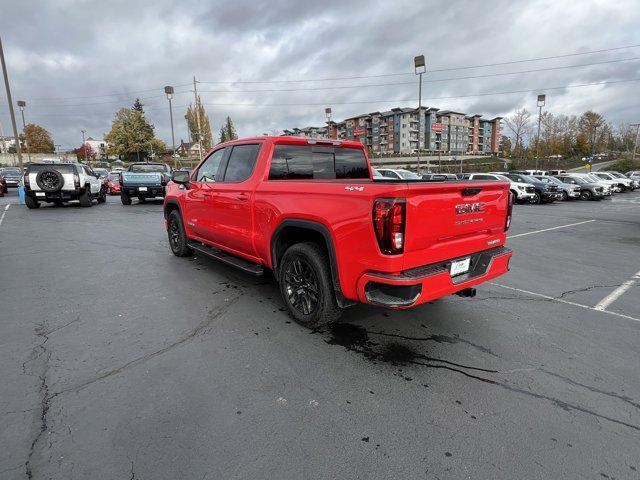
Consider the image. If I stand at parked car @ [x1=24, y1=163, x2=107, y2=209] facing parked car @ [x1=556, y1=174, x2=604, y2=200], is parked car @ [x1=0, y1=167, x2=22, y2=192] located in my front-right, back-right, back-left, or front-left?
back-left

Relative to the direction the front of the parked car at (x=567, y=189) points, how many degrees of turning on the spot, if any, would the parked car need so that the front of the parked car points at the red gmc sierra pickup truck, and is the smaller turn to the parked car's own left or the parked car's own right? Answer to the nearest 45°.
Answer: approximately 45° to the parked car's own right

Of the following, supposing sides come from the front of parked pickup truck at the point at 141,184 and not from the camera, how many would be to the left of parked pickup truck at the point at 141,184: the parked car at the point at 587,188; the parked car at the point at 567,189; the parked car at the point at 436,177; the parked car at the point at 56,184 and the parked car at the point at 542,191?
1

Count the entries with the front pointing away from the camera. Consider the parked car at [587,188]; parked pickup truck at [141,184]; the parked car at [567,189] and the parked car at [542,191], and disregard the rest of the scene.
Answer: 1

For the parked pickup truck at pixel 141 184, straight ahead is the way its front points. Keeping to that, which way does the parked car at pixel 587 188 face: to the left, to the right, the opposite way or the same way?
the opposite way

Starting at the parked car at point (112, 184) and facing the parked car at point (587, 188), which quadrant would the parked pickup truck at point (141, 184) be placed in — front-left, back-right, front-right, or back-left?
front-right

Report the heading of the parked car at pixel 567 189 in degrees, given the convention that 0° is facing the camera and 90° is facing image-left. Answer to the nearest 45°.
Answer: approximately 315°

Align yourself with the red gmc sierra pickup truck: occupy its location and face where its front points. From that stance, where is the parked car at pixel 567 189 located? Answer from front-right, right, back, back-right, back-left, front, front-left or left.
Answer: right

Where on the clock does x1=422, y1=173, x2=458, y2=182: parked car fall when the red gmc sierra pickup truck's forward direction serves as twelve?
The parked car is roughly at 2 o'clock from the red gmc sierra pickup truck.

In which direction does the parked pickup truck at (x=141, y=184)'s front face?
away from the camera

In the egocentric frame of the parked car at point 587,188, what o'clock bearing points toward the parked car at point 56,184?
the parked car at point 56,184 is roughly at 3 o'clock from the parked car at point 587,188.

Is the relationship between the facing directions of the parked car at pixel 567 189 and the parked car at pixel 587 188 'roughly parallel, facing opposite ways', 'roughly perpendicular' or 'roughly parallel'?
roughly parallel

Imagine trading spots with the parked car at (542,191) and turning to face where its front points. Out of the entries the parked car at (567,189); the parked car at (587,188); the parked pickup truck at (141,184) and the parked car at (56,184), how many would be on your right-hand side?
2

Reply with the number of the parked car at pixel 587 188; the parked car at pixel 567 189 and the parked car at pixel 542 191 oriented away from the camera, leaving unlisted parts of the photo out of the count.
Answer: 0

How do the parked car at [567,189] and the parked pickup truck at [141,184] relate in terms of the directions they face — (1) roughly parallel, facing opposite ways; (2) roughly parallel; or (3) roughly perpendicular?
roughly parallel, facing opposite ways

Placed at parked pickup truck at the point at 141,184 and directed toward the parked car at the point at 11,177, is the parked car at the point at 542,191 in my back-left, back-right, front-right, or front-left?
back-right

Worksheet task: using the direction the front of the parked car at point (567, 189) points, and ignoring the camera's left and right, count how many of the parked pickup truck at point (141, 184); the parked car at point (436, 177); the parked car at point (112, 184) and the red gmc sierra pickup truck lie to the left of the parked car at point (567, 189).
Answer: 0

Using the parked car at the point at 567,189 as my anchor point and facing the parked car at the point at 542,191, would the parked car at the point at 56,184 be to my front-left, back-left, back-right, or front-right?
front-right
